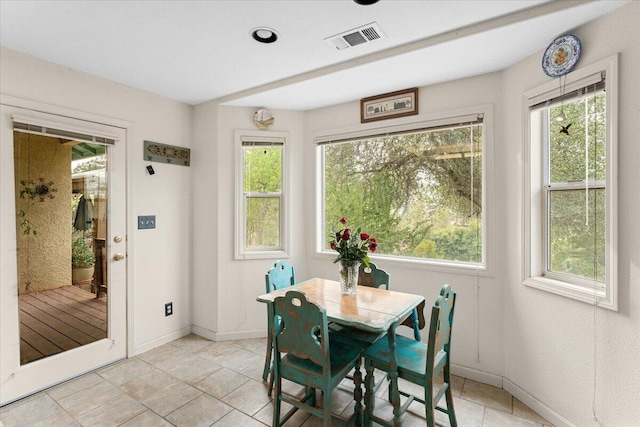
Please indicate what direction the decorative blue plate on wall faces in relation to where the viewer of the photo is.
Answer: facing the viewer and to the left of the viewer

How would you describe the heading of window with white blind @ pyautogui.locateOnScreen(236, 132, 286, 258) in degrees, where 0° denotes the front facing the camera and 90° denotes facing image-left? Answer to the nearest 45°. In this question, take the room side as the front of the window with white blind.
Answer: approximately 0°

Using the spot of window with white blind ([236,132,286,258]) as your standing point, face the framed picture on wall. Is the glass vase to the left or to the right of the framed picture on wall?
right

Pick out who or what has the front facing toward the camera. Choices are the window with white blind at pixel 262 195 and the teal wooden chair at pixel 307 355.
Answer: the window with white blind

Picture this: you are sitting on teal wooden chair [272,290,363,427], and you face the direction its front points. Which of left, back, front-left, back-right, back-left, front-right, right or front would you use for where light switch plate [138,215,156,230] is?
left

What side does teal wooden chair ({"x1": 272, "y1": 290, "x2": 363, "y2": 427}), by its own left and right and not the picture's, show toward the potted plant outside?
left

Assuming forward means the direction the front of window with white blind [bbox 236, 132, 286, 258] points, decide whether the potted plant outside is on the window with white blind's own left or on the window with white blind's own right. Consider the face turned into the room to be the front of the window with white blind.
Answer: on the window with white blind's own right

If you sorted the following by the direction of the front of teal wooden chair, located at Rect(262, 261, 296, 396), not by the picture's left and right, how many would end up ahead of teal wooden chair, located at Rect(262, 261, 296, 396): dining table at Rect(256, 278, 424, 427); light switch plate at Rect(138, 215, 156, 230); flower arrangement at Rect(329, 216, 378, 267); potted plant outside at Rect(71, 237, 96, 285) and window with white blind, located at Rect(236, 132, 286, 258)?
2

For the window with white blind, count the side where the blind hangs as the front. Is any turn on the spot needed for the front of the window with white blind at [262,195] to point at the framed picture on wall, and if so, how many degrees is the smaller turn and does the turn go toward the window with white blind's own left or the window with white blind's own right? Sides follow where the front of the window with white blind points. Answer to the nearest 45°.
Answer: approximately 45° to the window with white blind's own left

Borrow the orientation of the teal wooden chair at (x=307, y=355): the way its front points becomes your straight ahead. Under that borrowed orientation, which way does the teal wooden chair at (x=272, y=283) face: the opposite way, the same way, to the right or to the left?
to the right

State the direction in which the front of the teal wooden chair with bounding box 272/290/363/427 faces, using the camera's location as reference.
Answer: facing away from the viewer and to the right of the viewer

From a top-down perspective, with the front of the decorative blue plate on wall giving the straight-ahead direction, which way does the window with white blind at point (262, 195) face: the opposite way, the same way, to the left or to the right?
to the left

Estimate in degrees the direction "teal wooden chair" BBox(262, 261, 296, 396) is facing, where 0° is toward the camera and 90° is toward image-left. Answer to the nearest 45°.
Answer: approximately 315°

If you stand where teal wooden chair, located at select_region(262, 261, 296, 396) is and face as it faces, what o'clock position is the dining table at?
The dining table is roughly at 12 o'clock from the teal wooden chair.

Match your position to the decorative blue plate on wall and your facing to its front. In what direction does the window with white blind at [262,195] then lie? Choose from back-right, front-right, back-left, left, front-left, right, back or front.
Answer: front-right

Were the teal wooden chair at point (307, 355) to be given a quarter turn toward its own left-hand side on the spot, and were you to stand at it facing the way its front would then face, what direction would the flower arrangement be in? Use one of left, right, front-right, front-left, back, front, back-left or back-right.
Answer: right

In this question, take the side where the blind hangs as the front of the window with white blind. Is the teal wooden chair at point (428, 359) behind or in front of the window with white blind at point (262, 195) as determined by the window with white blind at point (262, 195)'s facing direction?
in front
